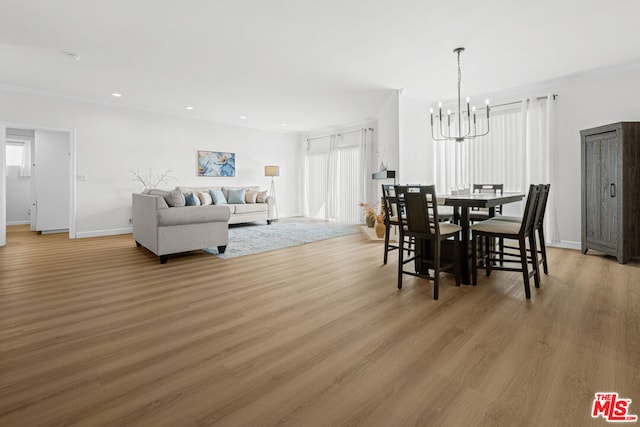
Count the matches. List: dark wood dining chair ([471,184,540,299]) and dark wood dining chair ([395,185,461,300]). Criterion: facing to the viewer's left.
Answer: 1

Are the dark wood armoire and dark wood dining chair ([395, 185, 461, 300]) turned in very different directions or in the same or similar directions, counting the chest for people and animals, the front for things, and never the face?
very different directions

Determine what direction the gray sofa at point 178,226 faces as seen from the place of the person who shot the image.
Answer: facing away from the viewer and to the right of the viewer

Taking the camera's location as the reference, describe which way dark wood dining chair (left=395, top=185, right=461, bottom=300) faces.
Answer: facing away from the viewer and to the right of the viewer

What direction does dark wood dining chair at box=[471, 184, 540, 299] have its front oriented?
to the viewer's left

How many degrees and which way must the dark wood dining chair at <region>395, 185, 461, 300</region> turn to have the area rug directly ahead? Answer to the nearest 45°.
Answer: approximately 90° to its left
